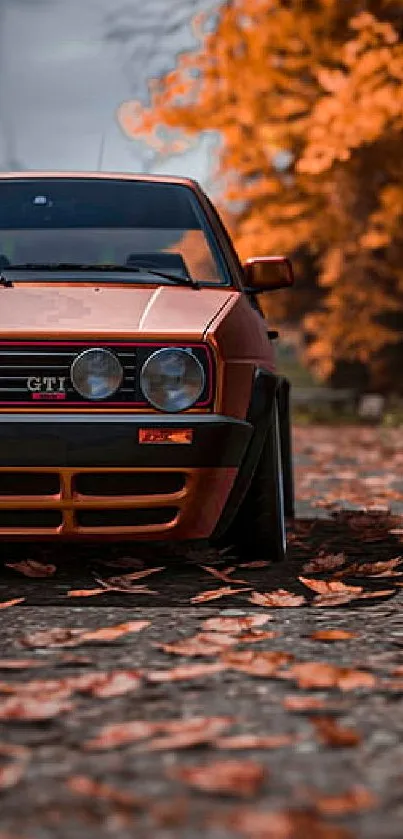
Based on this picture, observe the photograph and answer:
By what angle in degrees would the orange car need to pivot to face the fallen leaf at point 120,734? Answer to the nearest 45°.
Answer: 0° — it already faces it

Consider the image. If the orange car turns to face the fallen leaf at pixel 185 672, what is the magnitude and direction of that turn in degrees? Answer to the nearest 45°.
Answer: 0° — it already faces it

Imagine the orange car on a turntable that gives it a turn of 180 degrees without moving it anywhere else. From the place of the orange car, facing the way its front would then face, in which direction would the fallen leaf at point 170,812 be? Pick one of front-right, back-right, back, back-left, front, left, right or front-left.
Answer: back

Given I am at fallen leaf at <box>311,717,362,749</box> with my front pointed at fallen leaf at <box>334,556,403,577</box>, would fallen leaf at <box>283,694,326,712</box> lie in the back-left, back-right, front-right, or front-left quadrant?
front-left

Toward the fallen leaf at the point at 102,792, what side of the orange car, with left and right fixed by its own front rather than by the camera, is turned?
front

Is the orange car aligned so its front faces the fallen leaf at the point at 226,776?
yes

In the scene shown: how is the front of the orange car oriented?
toward the camera

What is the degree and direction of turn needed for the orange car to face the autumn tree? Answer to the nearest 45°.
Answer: approximately 180°

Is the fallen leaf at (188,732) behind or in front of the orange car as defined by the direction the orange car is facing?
in front

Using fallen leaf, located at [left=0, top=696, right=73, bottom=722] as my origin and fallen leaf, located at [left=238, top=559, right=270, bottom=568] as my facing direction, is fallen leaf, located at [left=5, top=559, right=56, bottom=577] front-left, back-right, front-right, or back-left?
front-left

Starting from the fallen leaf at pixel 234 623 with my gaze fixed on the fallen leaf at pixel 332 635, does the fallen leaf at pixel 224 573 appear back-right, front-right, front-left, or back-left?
back-left

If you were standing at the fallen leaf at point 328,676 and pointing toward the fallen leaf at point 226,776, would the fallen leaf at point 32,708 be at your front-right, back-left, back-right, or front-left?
front-right

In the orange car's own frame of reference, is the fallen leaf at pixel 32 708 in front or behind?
in front

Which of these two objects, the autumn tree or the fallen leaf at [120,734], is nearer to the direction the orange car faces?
the fallen leaf

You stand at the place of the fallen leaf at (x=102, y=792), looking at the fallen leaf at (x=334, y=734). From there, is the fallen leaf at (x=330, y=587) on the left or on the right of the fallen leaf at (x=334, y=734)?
left
